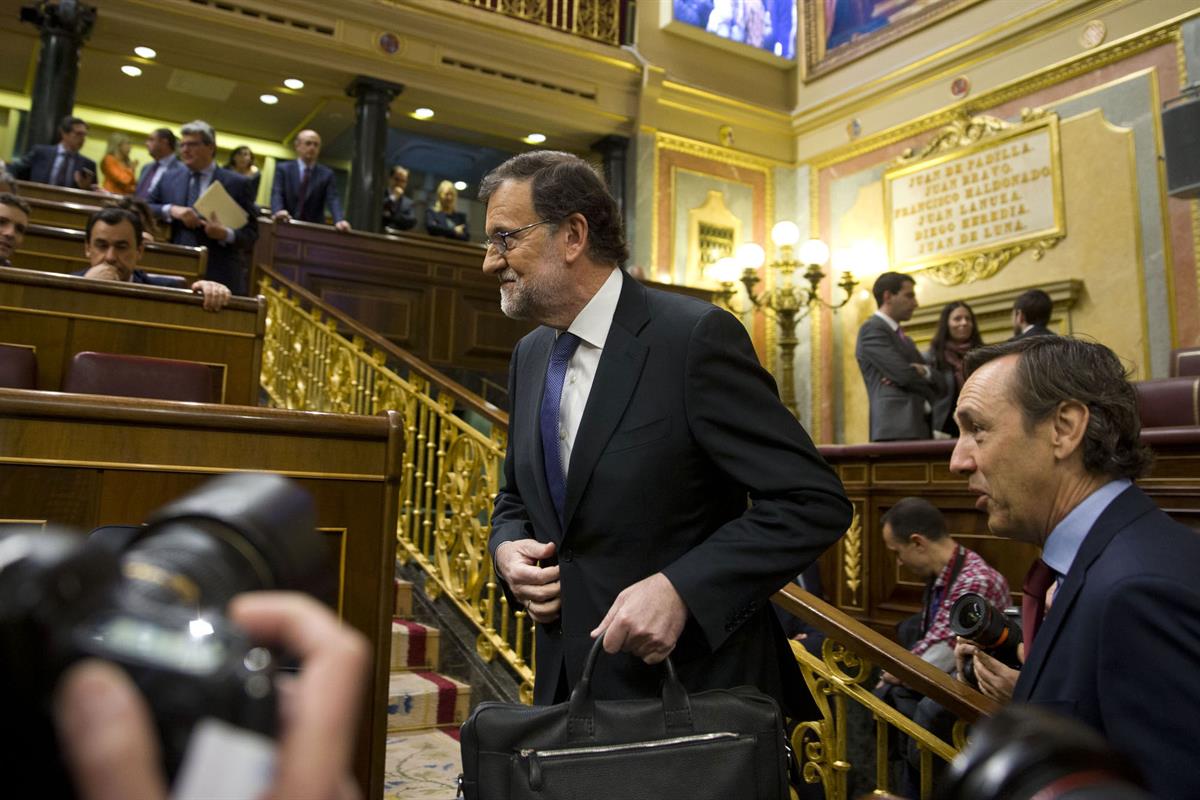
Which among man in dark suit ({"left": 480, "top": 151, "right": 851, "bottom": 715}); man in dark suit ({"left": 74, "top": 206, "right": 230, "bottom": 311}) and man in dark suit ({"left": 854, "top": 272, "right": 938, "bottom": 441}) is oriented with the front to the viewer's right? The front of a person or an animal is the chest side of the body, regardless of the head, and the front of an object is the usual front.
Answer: man in dark suit ({"left": 854, "top": 272, "right": 938, "bottom": 441})

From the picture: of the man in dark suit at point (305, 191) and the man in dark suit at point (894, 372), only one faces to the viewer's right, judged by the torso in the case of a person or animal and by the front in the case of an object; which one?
the man in dark suit at point (894, 372)

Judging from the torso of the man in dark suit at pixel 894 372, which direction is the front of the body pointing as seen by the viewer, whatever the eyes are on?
to the viewer's right

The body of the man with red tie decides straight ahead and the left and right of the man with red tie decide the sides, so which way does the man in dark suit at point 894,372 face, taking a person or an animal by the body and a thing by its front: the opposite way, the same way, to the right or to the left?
the opposite way

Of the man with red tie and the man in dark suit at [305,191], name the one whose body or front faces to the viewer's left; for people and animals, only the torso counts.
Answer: the man with red tie

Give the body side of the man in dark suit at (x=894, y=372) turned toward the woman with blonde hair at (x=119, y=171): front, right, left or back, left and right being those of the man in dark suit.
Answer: back

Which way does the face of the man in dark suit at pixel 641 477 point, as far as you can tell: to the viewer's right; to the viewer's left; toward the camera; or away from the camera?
to the viewer's left

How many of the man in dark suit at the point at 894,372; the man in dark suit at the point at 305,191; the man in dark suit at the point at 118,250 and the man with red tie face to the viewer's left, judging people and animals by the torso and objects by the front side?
1

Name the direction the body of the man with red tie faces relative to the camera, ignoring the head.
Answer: to the viewer's left

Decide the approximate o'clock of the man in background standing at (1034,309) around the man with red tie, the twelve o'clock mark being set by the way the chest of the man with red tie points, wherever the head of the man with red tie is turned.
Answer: The man in background standing is roughly at 3 o'clock from the man with red tie.

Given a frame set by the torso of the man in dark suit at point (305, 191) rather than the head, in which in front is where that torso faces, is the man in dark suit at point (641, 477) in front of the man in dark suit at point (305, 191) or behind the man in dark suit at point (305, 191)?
in front
